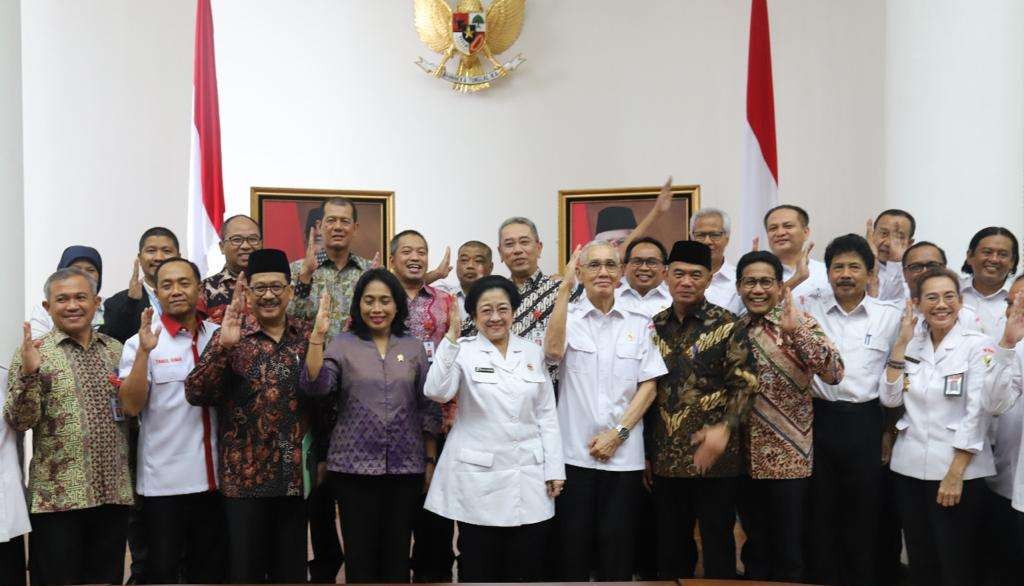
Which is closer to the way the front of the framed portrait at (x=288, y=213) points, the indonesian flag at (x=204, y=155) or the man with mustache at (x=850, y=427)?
the man with mustache

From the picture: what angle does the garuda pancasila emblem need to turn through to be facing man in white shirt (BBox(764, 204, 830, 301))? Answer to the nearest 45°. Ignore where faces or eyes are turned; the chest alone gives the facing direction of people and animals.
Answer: approximately 45° to its left

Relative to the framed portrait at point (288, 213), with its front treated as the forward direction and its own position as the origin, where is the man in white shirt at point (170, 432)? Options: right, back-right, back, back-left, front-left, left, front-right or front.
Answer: front

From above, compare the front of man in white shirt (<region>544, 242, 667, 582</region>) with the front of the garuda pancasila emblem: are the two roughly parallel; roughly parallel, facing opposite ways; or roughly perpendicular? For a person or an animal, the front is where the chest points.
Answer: roughly parallel

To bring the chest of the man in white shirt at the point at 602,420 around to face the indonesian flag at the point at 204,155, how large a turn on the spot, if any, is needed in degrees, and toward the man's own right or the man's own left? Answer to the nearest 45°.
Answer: approximately 135° to the man's own right

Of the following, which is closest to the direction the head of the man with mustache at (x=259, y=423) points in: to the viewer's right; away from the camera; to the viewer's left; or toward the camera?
toward the camera

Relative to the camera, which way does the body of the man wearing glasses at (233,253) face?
toward the camera

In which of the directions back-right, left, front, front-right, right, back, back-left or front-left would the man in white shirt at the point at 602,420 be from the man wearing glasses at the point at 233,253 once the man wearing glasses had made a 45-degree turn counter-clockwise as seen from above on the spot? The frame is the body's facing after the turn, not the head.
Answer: front

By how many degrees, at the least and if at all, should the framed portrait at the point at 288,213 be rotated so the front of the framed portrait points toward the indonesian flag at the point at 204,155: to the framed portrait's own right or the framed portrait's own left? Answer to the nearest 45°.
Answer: approximately 90° to the framed portrait's own right

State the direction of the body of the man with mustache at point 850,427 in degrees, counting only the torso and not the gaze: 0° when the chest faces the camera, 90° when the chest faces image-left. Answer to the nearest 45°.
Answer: approximately 0°

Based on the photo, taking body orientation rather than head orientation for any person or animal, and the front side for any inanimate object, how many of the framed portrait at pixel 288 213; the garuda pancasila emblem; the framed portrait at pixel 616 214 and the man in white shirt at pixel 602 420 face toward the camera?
4

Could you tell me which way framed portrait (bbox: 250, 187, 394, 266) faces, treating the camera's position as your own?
facing the viewer

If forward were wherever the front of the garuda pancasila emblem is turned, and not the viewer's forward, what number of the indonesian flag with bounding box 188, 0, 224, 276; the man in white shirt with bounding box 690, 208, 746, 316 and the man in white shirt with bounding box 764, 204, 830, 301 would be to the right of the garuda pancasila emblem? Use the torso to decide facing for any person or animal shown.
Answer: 1

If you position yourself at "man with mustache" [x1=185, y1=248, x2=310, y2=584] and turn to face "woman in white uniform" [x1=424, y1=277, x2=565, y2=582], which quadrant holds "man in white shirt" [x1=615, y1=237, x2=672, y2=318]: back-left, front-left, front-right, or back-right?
front-left
